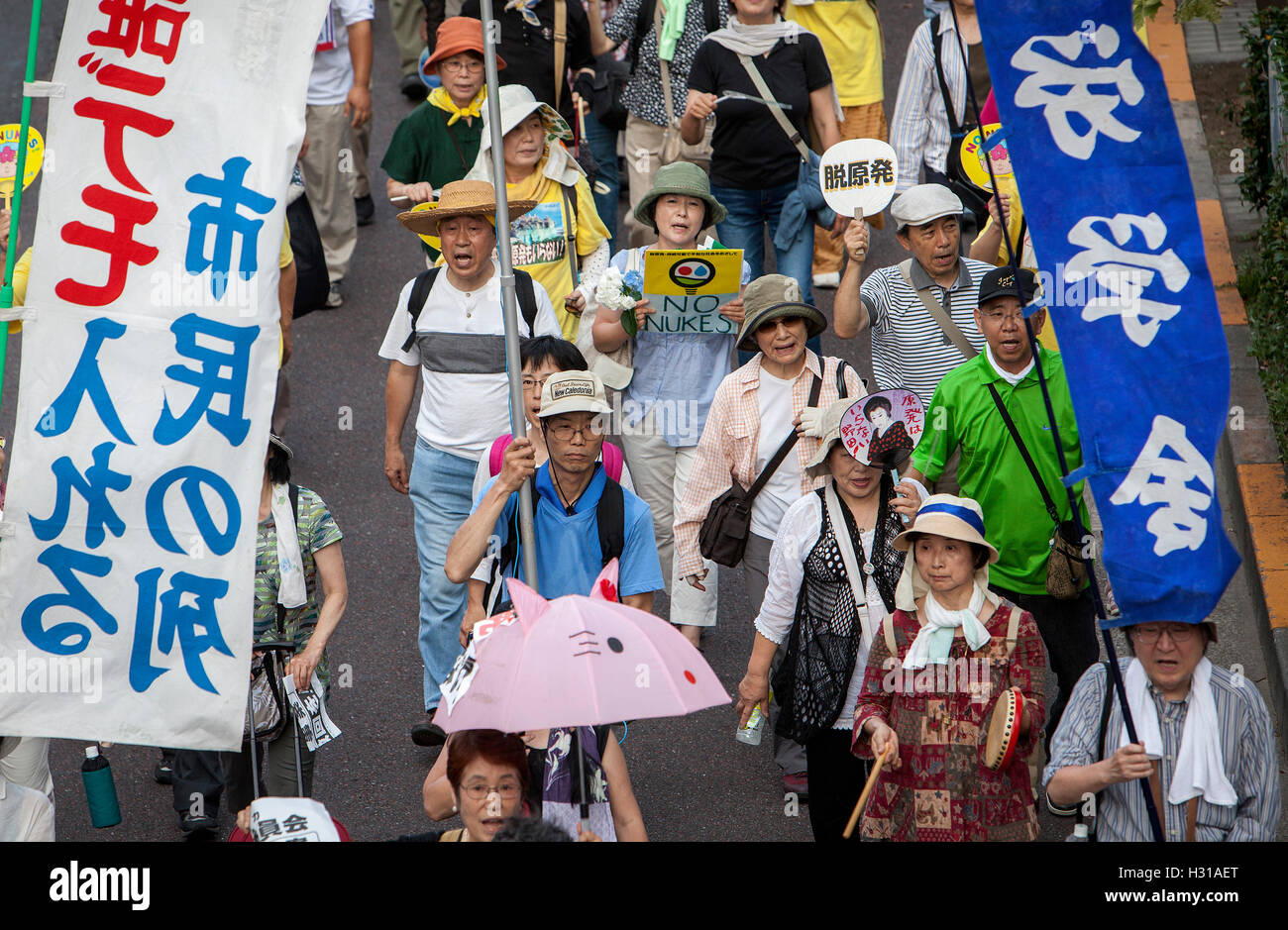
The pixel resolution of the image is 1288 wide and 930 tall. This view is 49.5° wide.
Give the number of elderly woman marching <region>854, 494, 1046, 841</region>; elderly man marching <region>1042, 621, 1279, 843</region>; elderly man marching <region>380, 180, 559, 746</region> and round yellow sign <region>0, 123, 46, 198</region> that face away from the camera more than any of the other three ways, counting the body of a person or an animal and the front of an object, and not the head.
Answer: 0

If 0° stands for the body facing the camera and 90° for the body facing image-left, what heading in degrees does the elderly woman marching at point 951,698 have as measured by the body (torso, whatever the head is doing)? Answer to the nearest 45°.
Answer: approximately 0°

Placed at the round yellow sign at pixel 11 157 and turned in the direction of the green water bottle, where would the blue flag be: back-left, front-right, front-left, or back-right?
front-left

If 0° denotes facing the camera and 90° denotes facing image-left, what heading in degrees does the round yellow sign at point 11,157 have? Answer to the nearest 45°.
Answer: approximately 0°

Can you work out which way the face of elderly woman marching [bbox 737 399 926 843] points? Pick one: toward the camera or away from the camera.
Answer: toward the camera

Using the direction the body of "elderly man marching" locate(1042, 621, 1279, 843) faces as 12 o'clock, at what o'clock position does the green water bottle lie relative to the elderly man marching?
The green water bottle is roughly at 3 o'clock from the elderly man marching.

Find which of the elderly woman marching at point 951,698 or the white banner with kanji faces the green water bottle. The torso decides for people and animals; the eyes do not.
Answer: the white banner with kanji

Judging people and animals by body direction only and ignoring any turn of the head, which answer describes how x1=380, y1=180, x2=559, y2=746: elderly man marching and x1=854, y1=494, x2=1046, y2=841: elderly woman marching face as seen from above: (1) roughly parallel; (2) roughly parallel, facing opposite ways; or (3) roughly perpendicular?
roughly parallel

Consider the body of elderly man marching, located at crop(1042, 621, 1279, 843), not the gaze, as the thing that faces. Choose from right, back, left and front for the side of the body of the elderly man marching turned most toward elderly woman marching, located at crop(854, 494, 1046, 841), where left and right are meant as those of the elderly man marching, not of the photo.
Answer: right

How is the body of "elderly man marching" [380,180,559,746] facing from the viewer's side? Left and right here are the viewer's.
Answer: facing the viewer

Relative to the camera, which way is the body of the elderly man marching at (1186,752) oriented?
toward the camera

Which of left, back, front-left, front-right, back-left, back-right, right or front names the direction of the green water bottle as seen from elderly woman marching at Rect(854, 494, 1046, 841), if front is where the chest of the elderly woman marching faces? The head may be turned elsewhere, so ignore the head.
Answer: right

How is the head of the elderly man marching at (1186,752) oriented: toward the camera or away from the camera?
toward the camera
